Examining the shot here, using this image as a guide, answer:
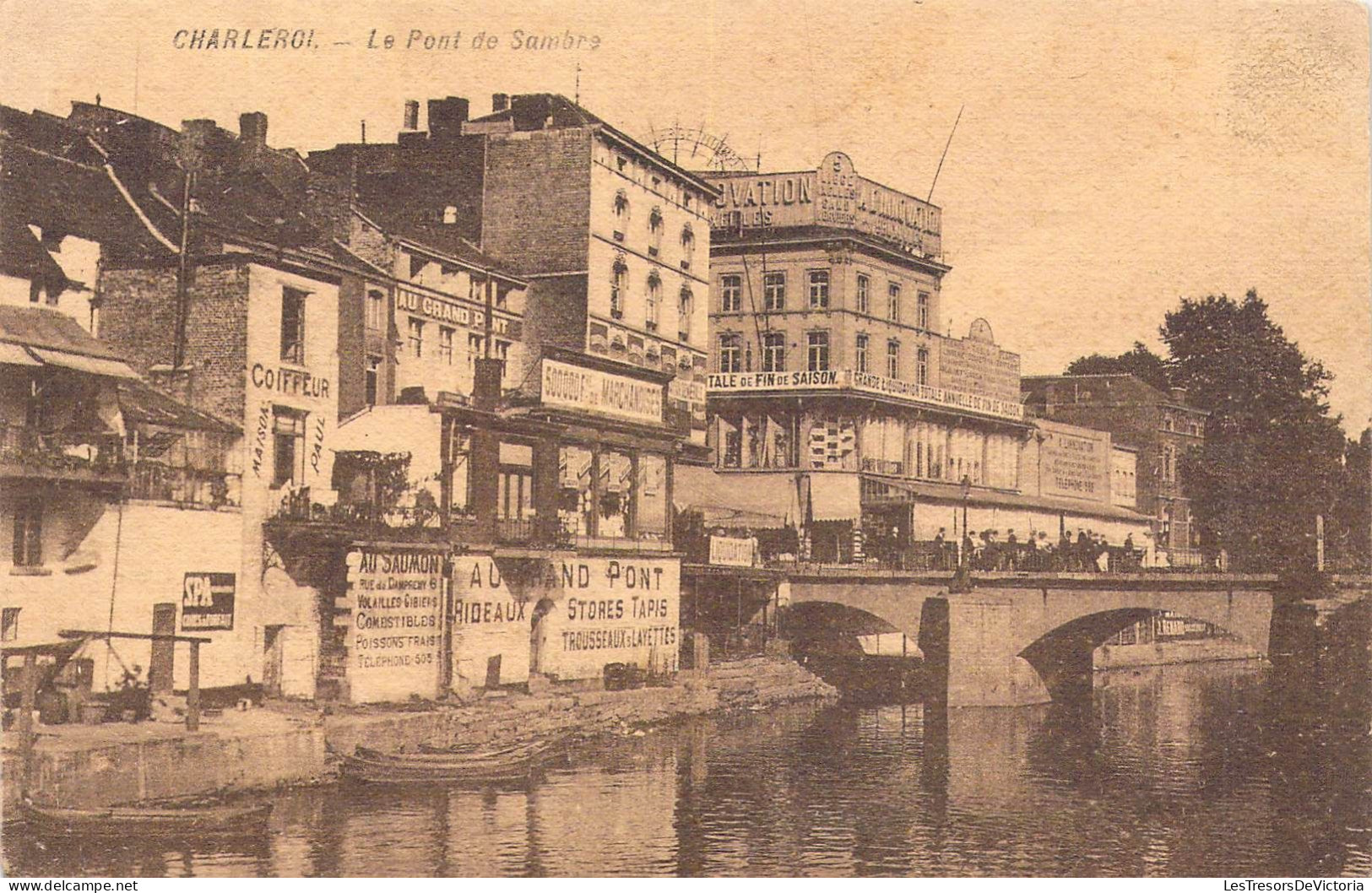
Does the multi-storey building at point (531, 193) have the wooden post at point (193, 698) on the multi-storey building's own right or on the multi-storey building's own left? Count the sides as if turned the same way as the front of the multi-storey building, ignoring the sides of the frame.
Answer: on the multi-storey building's own right

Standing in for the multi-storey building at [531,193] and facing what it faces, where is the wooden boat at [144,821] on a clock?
The wooden boat is roughly at 2 o'clock from the multi-storey building.

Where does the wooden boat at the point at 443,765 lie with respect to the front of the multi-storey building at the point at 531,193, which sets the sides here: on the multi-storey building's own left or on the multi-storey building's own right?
on the multi-storey building's own right

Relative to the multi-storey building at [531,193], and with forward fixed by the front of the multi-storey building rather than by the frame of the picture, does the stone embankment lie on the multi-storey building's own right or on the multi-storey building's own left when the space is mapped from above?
on the multi-storey building's own right
